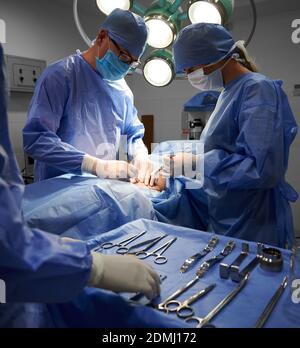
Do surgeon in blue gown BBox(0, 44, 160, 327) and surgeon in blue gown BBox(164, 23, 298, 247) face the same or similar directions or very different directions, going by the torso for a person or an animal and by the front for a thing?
very different directions

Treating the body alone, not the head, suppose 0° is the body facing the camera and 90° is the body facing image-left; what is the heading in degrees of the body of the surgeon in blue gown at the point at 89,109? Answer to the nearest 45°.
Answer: approximately 315°

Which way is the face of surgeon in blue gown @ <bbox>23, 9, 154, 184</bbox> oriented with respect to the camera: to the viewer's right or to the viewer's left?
to the viewer's right

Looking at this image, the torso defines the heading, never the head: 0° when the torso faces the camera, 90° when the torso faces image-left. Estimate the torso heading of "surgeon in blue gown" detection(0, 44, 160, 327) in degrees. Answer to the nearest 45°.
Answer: approximately 270°

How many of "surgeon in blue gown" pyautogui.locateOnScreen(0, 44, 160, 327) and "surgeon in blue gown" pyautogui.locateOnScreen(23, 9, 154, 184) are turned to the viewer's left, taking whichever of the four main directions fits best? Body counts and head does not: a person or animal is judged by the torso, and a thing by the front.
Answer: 0

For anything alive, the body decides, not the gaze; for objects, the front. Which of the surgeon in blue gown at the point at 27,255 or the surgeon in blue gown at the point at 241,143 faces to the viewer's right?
the surgeon in blue gown at the point at 27,255

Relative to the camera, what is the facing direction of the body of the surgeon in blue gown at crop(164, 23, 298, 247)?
to the viewer's left

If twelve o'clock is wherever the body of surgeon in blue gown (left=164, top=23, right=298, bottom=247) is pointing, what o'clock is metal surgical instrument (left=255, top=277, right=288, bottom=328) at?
The metal surgical instrument is roughly at 9 o'clock from the surgeon in blue gown.

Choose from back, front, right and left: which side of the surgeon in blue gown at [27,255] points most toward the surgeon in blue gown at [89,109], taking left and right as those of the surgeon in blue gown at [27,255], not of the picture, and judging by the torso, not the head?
left
